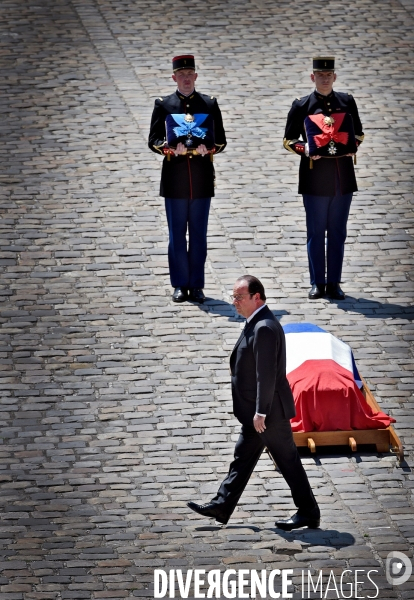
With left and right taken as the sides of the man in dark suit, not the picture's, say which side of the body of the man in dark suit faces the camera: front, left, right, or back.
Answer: left

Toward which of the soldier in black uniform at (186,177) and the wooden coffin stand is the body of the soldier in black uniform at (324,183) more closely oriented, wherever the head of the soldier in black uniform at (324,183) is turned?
the wooden coffin stand

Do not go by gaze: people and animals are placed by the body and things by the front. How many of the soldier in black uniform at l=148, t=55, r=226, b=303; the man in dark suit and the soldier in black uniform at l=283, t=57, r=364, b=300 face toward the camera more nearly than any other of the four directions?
2

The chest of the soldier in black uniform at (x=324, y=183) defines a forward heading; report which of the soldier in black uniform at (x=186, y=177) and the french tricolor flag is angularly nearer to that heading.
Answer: the french tricolor flag

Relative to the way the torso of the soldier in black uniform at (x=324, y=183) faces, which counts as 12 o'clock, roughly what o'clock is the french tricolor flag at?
The french tricolor flag is roughly at 12 o'clock from the soldier in black uniform.

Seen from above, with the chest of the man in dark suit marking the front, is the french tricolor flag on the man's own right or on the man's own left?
on the man's own right

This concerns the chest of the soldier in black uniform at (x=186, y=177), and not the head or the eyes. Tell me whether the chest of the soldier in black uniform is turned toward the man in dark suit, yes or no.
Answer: yes

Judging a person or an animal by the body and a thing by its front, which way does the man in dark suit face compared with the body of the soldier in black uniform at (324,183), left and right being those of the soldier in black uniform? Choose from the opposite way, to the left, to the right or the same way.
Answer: to the right

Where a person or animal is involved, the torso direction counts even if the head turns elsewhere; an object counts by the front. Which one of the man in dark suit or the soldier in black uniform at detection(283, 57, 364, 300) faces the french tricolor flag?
the soldier in black uniform

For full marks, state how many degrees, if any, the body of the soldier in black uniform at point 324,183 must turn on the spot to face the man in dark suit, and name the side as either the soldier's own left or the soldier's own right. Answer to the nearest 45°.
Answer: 0° — they already face them

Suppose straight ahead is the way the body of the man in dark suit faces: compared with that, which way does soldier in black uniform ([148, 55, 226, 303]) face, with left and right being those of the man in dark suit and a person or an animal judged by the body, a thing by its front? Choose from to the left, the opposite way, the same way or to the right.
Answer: to the left

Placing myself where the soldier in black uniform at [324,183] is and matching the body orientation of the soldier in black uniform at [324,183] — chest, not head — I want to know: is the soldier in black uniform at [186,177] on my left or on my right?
on my right

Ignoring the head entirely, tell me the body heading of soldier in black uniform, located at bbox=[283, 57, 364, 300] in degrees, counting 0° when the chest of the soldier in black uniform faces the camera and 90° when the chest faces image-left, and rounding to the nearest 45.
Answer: approximately 0°

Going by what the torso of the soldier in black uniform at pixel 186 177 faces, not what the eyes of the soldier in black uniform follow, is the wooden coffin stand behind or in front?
in front
